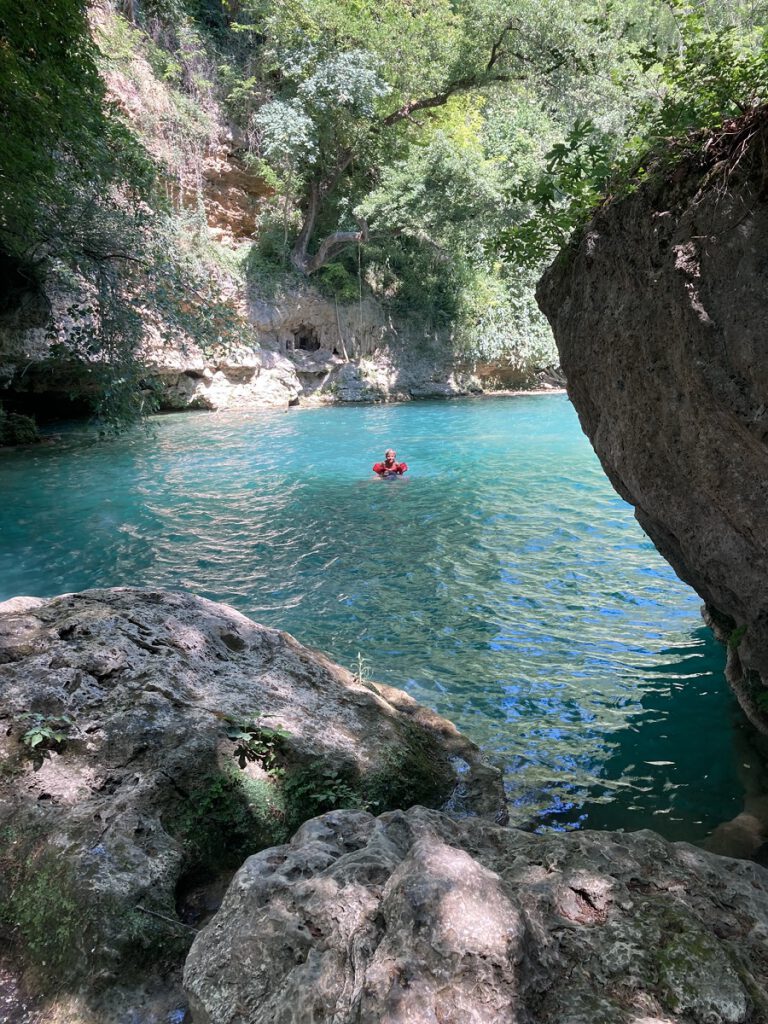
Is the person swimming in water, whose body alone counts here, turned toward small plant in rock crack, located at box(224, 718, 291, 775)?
yes

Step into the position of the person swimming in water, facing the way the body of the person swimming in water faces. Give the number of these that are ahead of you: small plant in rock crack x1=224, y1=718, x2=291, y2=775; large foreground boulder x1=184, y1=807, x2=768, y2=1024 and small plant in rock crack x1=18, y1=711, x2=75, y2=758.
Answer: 3

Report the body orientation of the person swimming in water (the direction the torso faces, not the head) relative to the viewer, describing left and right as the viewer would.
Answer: facing the viewer

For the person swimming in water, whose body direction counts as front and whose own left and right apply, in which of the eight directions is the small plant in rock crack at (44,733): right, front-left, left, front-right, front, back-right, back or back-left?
front

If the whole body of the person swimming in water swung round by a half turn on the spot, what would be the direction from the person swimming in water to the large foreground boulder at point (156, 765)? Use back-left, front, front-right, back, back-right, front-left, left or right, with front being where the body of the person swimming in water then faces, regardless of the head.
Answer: back

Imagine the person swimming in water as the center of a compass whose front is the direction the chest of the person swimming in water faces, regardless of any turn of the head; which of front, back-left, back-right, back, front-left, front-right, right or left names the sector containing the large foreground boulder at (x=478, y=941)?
front
